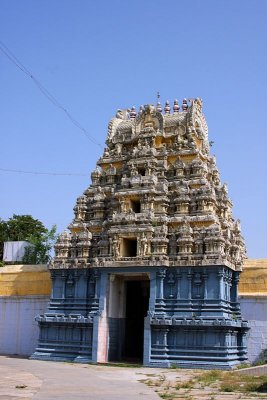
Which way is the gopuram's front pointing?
toward the camera
